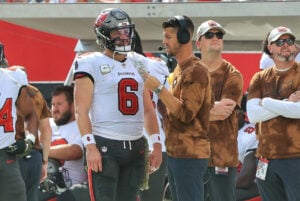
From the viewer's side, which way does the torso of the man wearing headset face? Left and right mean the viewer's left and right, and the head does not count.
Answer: facing to the left of the viewer

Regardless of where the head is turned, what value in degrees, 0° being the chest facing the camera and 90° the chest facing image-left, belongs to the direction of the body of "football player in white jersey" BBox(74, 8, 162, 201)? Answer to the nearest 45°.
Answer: approximately 315°

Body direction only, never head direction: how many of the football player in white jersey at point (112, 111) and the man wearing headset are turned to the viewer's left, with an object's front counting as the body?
1

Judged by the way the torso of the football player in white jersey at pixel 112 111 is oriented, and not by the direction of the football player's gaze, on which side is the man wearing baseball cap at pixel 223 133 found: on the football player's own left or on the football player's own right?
on the football player's own left

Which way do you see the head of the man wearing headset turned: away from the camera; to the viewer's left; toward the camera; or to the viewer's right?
to the viewer's left

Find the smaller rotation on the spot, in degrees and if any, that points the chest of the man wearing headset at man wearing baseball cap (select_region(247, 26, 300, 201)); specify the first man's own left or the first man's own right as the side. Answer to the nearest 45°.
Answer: approximately 135° to the first man's own right
